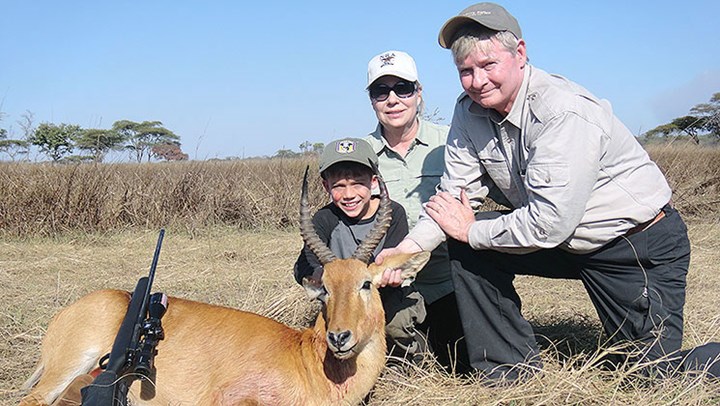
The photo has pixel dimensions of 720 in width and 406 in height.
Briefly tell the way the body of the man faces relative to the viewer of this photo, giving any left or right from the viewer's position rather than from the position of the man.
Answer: facing the viewer and to the left of the viewer

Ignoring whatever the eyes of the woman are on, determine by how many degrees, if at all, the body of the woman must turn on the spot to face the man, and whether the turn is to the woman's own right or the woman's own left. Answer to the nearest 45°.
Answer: approximately 45° to the woman's own left

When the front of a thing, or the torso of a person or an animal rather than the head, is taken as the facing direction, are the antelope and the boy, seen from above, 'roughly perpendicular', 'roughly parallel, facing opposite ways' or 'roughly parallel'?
roughly perpendicular

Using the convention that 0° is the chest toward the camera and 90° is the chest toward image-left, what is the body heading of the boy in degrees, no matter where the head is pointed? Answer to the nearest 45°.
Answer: approximately 0°

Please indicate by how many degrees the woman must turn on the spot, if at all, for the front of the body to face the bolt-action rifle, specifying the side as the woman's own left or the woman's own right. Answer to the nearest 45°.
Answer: approximately 45° to the woman's own right

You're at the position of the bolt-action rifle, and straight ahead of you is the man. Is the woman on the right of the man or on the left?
left

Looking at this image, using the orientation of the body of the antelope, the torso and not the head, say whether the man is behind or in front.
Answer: in front

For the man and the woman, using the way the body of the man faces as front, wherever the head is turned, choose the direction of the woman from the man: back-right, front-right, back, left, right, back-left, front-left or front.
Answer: right

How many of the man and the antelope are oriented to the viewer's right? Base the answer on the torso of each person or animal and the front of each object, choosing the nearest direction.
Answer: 1

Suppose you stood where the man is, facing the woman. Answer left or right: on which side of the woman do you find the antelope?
left

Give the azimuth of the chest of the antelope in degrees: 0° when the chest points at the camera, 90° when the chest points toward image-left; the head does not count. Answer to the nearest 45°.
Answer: approximately 270°

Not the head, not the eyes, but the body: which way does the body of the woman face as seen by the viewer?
toward the camera

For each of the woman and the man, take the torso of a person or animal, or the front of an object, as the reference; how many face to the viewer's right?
0

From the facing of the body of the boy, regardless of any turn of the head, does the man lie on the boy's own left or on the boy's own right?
on the boy's own left

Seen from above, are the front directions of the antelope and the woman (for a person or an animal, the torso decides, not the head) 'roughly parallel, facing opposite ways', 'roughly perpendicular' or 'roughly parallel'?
roughly perpendicular
